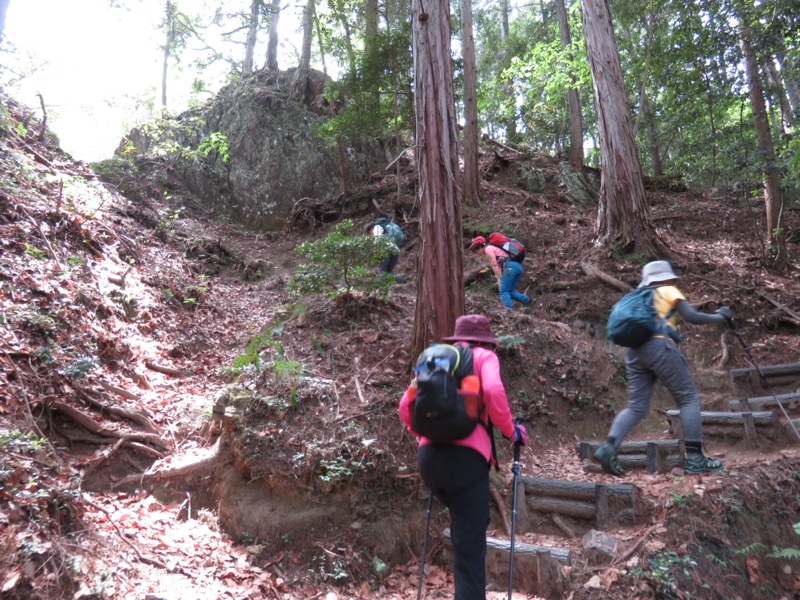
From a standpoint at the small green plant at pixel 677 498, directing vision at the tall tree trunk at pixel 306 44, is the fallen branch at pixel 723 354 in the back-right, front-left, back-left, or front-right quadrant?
front-right

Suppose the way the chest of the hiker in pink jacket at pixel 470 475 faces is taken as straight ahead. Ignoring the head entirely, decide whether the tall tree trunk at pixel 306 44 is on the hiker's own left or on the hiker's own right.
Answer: on the hiker's own left

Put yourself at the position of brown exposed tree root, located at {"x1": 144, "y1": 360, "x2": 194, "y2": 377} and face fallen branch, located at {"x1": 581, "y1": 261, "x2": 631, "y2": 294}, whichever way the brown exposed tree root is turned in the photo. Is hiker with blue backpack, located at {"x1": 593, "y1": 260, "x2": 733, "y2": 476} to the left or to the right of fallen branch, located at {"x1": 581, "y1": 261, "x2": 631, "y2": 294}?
right

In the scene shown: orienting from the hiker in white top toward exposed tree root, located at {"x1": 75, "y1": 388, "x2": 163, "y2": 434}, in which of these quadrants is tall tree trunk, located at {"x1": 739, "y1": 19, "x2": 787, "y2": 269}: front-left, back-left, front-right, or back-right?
back-left

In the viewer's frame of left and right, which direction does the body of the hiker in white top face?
facing to the left of the viewer

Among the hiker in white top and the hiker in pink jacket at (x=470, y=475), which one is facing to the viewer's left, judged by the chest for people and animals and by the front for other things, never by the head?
the hiker in white top

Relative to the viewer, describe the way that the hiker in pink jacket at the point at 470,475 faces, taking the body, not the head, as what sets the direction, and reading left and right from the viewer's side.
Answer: facing away from the viewer and to the right of the viewer

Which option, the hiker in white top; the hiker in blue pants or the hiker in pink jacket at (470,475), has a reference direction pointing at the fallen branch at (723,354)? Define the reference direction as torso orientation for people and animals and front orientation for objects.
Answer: the hiker in pink jacket

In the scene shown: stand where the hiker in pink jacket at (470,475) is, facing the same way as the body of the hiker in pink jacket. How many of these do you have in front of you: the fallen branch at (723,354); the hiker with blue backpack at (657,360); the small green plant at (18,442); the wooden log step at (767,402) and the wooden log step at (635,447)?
4

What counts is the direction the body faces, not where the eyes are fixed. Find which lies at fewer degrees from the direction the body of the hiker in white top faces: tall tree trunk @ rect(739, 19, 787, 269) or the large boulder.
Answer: the large boulder

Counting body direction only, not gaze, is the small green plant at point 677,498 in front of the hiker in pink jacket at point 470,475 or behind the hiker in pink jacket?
in front
